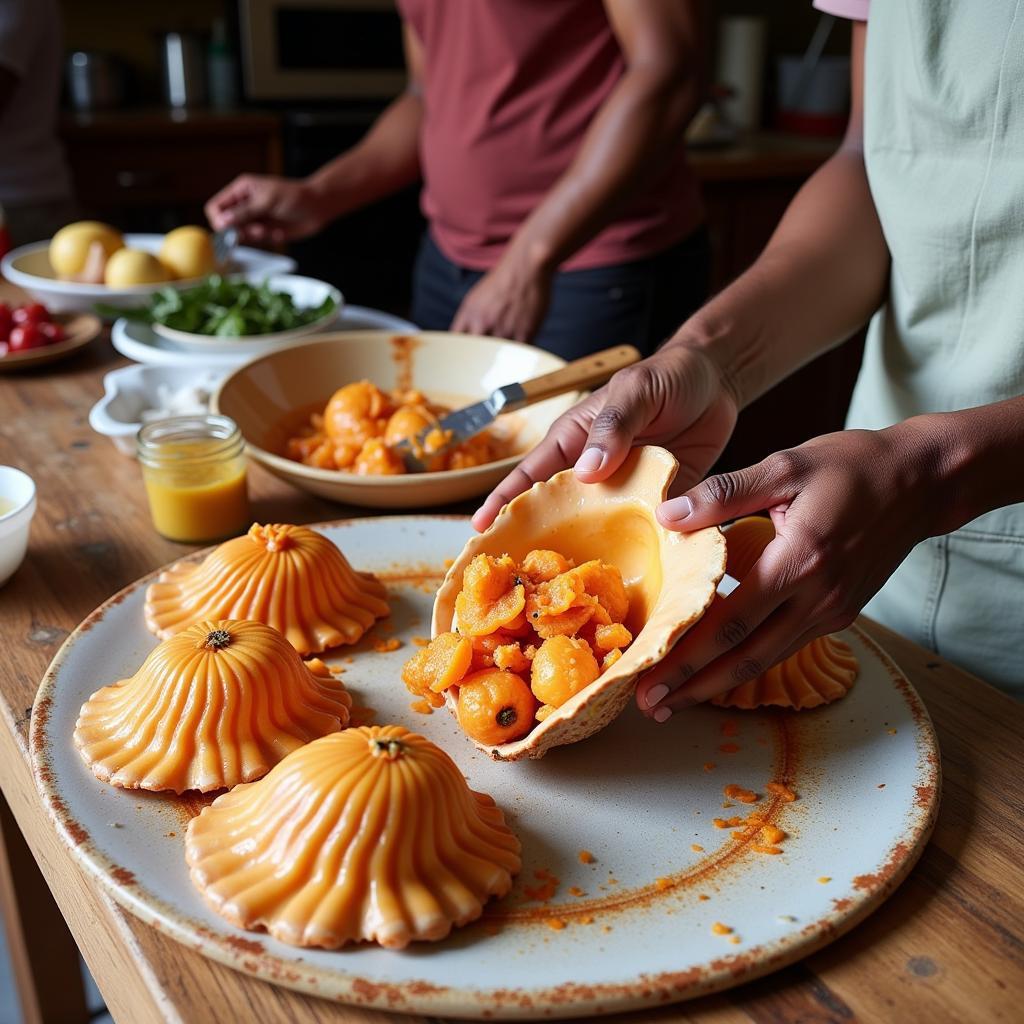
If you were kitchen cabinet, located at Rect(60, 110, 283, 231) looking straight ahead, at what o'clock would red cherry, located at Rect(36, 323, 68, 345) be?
The red cherry is roughly at 12 o'clock from the kitchen cabinet.

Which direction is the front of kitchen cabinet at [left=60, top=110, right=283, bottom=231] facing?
toward the camera

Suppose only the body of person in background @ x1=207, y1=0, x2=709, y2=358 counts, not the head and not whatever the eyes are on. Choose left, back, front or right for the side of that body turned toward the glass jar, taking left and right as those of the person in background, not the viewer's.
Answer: front

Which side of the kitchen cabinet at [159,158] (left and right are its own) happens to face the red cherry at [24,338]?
front

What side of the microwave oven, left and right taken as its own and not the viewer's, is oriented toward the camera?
front

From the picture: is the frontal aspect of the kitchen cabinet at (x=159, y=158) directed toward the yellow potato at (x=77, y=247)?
yes

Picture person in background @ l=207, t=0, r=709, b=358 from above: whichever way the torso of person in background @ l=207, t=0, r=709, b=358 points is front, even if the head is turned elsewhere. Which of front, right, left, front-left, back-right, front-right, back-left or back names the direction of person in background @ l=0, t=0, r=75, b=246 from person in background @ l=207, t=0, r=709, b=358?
right

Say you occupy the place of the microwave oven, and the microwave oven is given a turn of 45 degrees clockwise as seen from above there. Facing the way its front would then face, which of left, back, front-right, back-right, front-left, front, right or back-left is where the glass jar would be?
front-left

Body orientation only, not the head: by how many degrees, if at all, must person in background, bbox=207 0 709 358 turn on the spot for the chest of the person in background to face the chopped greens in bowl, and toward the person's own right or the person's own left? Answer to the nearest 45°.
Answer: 0° — they already face it

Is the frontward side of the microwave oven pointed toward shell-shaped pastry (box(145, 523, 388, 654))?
yes

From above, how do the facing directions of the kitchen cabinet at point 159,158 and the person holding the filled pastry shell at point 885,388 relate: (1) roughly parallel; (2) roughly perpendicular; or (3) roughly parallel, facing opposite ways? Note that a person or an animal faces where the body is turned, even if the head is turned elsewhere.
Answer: roughly perpendicular

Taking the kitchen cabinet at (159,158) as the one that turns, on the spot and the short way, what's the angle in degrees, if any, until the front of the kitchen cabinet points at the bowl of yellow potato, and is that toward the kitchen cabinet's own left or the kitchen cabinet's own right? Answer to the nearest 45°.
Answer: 0° — it already faces it

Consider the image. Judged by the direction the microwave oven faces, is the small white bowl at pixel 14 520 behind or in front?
in front

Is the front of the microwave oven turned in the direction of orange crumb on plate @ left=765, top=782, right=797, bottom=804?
yes

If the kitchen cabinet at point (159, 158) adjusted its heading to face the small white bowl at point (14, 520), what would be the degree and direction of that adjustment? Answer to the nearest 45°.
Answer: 0° — it already faces it

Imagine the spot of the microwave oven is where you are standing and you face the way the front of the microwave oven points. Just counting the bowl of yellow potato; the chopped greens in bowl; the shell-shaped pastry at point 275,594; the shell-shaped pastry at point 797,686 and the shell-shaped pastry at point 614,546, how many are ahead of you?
5
